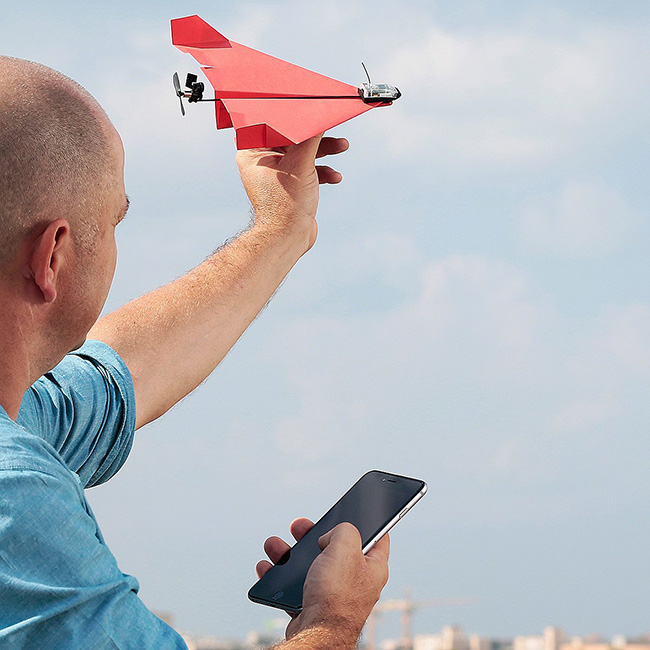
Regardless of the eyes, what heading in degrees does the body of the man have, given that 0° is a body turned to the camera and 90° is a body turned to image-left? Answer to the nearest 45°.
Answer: approximately 225°

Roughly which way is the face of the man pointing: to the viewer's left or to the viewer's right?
to the viewer's right
